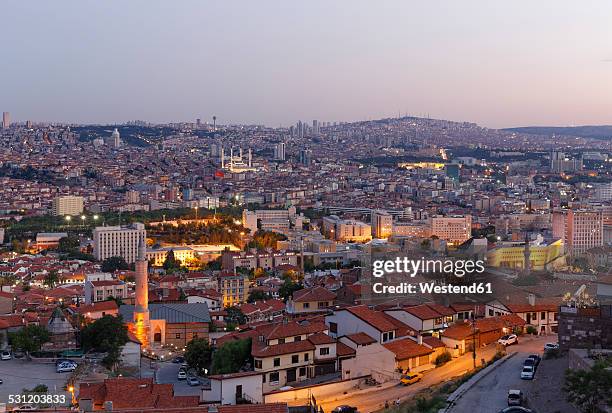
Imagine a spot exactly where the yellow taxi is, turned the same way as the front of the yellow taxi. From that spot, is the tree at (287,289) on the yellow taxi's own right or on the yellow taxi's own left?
on the yellow taxi's own right

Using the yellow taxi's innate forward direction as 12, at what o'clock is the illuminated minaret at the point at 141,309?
The illuminated minaret is roughly at 3 o'clock from the yellow taxi.

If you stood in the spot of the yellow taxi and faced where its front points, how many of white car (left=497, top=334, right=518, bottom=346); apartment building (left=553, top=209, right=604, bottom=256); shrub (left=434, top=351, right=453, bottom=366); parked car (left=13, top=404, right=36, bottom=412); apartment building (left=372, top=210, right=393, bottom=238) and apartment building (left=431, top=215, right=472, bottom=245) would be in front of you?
1

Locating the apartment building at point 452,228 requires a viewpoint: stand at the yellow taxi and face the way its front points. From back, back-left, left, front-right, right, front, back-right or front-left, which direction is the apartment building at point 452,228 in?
back-right

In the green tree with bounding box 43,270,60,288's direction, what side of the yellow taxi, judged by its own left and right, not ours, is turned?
right

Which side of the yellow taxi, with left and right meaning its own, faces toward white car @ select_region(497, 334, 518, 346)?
back

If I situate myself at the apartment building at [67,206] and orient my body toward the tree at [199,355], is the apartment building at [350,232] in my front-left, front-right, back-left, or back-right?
front-left

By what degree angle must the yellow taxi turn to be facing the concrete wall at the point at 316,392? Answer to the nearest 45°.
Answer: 0° — it already faces it

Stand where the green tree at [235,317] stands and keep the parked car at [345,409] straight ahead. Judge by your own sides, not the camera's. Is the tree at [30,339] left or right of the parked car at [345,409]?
right

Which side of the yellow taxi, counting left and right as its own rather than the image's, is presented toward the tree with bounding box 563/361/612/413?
left
